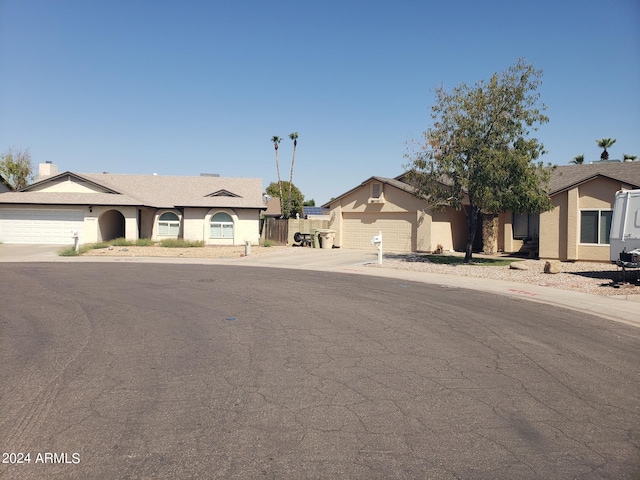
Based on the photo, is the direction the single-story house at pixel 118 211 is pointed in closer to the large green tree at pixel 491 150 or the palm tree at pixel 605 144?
the large green tree

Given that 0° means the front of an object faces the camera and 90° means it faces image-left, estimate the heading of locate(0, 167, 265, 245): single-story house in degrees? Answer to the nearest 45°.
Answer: approximately 0°

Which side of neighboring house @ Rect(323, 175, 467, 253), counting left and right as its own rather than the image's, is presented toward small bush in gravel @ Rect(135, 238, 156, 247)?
right

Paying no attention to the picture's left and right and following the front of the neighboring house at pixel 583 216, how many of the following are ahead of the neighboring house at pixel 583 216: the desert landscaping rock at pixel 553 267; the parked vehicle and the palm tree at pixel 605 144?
2

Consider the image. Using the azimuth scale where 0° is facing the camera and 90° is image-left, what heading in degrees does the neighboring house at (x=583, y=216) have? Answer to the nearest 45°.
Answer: approximately 0°

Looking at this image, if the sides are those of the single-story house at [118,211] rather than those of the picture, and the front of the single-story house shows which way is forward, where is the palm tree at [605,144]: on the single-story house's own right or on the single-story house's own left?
on the single-story house's own left

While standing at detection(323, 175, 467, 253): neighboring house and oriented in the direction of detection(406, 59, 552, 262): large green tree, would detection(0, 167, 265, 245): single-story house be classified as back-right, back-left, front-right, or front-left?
back-right

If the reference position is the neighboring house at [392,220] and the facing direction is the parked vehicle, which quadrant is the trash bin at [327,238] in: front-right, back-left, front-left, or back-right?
back-right
